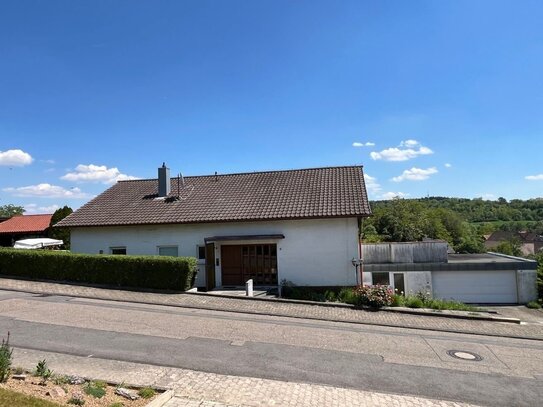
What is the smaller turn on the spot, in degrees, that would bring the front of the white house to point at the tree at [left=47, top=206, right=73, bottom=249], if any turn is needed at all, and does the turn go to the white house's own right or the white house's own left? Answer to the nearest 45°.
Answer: approximately 135° to the white house's own right

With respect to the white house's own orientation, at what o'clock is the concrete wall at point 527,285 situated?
The concrete wall is roughly at 9 o'clock from the white house.

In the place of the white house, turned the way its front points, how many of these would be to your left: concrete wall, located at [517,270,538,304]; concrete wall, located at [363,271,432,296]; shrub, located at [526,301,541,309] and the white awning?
3

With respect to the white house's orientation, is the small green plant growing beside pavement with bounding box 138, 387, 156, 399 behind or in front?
in front

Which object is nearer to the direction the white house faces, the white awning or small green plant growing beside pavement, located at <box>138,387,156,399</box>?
the small green plant growing beside pavement

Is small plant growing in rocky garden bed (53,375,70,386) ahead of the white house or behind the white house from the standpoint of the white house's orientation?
ahead

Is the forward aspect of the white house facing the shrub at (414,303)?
no

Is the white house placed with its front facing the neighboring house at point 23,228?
no

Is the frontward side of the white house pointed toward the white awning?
no

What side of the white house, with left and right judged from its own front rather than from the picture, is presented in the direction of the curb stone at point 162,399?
front

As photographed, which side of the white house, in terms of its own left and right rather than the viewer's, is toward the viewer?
front

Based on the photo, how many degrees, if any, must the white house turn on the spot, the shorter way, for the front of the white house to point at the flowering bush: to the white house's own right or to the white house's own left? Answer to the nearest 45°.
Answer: approximately 45° to the white house's own left

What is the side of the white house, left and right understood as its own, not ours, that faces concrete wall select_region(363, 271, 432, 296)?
left
